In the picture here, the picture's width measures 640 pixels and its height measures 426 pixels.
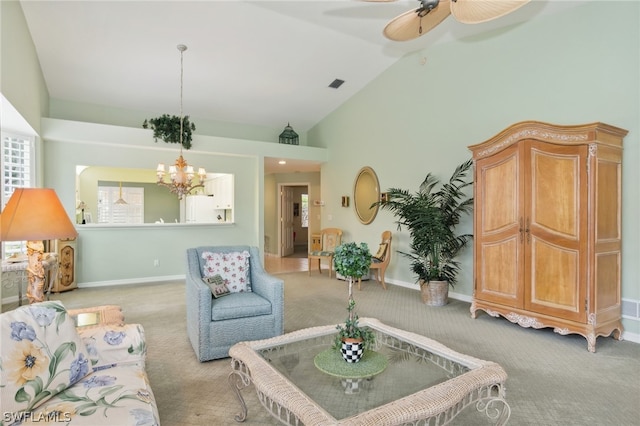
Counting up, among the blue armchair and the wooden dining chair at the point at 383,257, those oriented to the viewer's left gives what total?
1

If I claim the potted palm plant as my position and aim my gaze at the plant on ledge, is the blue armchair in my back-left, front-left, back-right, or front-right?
front-left

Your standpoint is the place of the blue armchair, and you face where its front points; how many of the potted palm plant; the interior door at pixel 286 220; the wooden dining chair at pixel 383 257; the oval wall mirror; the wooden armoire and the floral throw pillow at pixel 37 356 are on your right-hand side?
1

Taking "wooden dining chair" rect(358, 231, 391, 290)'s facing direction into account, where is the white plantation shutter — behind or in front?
in front

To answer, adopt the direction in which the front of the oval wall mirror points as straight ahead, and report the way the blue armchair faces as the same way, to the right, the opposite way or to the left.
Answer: to the left

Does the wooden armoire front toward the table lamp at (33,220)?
yes

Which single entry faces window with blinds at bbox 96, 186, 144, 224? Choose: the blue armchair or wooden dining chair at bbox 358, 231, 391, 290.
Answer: the wooden dining chair

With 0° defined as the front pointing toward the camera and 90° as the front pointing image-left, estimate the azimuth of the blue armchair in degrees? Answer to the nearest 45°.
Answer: approximately 315°

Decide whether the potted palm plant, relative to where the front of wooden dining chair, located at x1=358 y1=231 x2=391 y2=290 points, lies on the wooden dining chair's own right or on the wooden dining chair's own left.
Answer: on the wooden dining chair's own left

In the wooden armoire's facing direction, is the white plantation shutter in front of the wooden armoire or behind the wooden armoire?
in front

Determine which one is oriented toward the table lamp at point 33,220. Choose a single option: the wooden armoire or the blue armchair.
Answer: the wooden armoire

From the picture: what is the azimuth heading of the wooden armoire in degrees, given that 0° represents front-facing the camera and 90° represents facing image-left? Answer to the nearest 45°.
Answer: approximately 45°

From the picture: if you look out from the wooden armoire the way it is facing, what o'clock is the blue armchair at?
The blue armchair is roughly at 12 o'clock from the wooden armoire.

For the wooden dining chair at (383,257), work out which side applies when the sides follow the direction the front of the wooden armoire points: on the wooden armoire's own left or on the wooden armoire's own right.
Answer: on the wooden armoire's own right

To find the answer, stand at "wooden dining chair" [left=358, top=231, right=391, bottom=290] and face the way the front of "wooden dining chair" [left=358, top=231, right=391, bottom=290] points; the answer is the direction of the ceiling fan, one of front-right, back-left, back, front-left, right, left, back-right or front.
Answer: left
